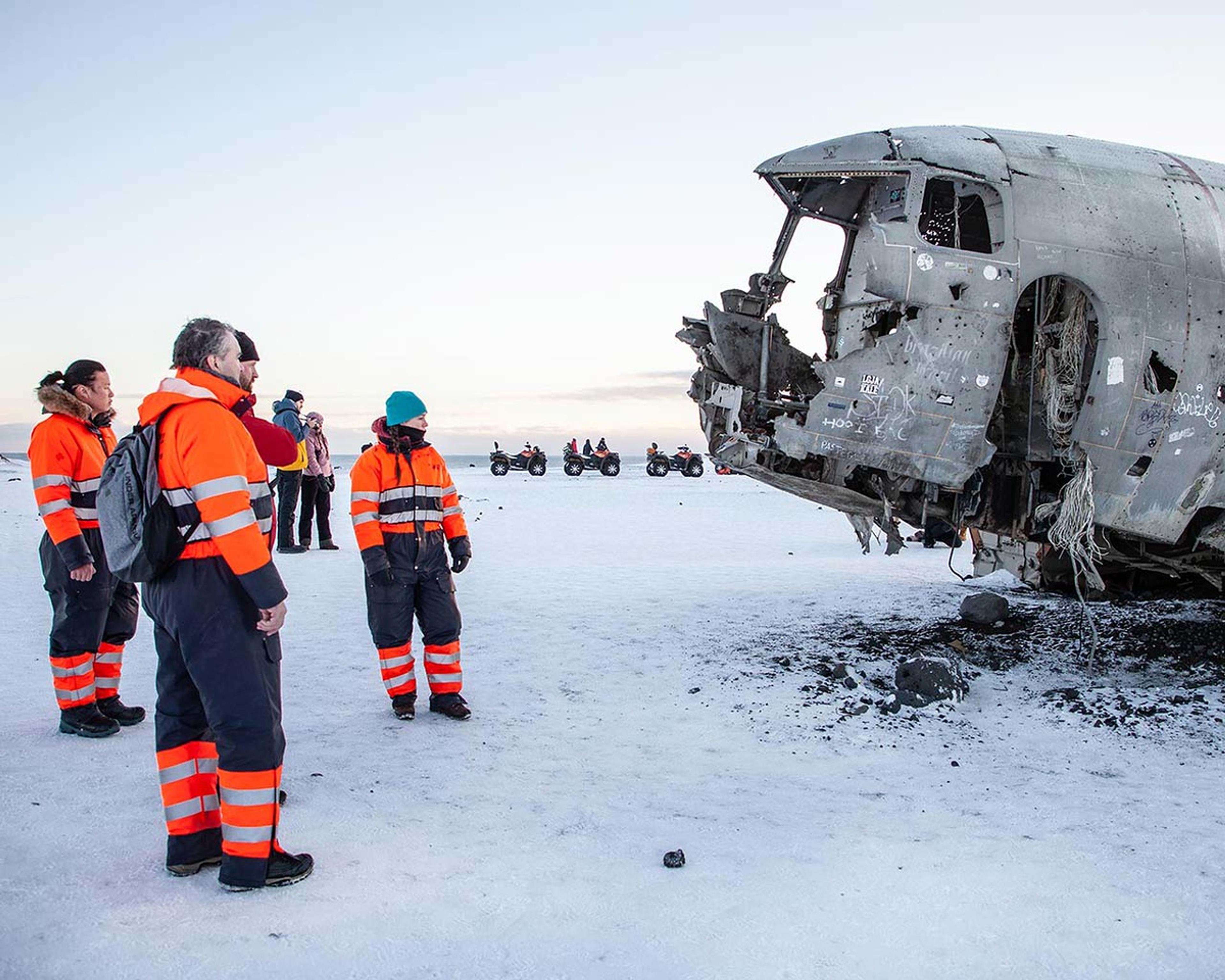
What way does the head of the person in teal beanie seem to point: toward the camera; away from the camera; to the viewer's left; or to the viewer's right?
to the viewer's right

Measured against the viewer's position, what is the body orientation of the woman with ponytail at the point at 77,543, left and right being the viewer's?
facing to the right of the viewer

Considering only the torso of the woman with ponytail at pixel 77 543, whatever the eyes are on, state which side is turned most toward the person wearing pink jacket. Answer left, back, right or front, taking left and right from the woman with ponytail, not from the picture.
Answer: left

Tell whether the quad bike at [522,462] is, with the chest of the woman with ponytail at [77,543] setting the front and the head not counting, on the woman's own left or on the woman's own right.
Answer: on the woman's own left

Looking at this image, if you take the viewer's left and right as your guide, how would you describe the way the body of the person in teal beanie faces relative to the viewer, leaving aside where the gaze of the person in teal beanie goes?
facing the viewer and to the right of the viewer

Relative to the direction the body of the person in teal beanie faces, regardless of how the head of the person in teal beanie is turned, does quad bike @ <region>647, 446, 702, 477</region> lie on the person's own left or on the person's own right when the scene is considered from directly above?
on the person's own left

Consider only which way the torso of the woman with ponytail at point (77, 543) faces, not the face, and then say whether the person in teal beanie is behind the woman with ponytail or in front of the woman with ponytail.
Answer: in front

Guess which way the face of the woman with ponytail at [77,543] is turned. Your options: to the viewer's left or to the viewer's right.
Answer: to the viewer's right

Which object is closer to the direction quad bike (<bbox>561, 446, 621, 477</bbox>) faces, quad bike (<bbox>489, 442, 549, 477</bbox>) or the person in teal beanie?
the person in teal beanie

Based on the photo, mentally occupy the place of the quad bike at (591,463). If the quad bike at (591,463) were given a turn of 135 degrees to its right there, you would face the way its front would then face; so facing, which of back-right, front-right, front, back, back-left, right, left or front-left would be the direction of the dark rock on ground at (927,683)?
back-right
